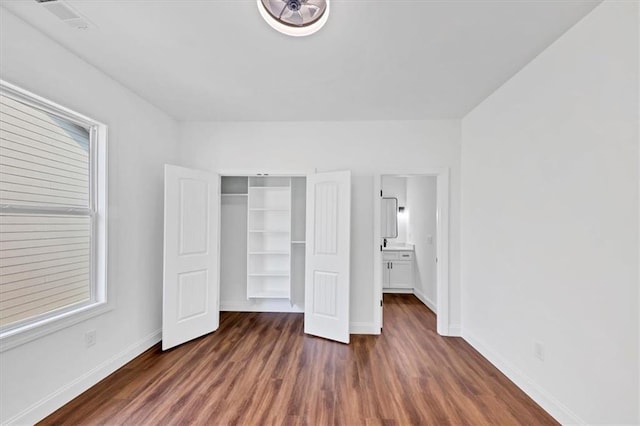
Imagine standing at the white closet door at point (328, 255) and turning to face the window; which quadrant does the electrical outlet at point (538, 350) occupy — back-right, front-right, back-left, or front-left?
back-left

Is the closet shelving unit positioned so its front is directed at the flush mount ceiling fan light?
yes

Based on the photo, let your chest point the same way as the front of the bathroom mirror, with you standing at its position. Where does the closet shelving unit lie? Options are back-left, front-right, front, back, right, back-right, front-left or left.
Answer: front-right

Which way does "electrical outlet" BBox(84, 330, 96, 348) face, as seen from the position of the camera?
facing the viewer and to the right of the viewer

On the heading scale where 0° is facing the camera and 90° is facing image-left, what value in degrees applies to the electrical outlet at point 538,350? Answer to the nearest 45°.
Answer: approximately 45°

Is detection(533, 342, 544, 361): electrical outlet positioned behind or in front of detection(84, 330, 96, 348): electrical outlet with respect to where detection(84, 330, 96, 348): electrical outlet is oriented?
in front

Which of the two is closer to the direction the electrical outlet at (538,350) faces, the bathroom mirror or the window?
the window

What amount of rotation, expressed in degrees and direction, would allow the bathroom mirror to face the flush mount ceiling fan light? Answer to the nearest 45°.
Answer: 0° — it already faces it

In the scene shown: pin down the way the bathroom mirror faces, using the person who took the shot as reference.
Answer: facing the viewer

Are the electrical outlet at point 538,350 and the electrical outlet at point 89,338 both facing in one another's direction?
yes

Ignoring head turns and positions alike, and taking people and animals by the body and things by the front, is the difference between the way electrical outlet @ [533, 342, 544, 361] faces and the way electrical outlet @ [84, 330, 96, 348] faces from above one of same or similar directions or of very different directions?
very different directions

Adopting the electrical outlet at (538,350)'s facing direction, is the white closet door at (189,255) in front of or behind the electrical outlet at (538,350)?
in front

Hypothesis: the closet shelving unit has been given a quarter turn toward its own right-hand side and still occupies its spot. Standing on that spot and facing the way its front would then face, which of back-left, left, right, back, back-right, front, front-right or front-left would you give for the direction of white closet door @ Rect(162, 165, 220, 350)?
front-left

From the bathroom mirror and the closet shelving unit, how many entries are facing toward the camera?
2
